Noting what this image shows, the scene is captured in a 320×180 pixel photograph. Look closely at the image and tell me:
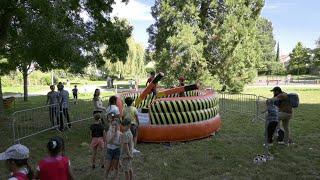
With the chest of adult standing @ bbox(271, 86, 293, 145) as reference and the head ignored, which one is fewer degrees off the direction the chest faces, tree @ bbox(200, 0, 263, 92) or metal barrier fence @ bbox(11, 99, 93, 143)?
the metal barrier fence

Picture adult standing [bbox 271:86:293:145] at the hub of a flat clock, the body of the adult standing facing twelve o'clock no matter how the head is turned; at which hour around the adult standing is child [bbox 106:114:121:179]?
The child is roughly at 10 o'clock from the adult standing.

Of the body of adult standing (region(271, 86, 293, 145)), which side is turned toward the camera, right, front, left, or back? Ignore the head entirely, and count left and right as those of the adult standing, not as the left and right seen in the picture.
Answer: left

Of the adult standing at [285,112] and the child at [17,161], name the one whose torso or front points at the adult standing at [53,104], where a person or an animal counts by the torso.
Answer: the adult standing at [285,112]

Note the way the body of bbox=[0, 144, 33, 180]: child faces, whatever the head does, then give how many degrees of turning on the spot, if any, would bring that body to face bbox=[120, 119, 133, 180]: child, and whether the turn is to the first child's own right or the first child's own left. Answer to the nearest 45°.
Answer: approximately 135° to the first child's own right

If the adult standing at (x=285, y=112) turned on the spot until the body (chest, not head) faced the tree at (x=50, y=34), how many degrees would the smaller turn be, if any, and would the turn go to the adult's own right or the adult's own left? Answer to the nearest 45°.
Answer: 0° — they already face it

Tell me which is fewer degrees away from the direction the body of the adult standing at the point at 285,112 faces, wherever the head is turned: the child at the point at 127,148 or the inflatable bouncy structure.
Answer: the inflatable bouncy structure

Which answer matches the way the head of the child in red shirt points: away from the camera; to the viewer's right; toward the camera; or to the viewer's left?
away from the camera

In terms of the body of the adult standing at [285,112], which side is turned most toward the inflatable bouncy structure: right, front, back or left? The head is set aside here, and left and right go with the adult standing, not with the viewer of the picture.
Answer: front
